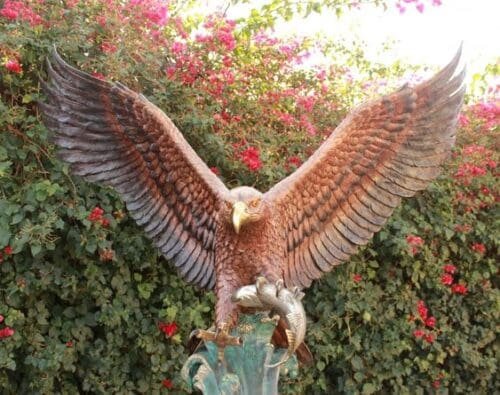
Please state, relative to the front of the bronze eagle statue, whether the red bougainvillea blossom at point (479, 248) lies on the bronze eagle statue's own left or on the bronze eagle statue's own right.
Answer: on the bronze eagle statue's own left

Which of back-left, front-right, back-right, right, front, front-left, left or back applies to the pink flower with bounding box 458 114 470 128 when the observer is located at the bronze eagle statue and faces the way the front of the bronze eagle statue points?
back-left

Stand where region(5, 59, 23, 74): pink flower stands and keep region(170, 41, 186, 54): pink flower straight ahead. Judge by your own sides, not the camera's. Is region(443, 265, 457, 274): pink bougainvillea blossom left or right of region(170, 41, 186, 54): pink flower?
right

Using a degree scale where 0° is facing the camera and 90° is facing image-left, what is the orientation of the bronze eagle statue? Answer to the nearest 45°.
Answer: approximately 0°

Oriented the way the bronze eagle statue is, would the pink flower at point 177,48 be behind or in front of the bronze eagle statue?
behind

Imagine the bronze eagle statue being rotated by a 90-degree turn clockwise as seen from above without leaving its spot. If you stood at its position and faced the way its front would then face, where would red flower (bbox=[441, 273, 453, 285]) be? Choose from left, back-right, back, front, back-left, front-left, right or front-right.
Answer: back-right

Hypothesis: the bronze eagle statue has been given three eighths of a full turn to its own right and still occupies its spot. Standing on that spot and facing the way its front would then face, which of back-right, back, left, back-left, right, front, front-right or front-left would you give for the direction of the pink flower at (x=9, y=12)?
front

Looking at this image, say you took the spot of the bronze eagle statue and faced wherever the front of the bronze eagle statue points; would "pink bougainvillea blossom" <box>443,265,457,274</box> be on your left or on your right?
on your left

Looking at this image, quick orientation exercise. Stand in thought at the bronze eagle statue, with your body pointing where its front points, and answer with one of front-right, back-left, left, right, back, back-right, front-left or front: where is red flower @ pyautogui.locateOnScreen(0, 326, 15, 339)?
right

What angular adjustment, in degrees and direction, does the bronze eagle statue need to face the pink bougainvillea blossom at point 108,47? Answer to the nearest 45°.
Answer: approximately 135° to its right

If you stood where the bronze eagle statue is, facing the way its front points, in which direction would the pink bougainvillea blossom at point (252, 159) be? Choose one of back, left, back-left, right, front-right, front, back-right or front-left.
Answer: back
